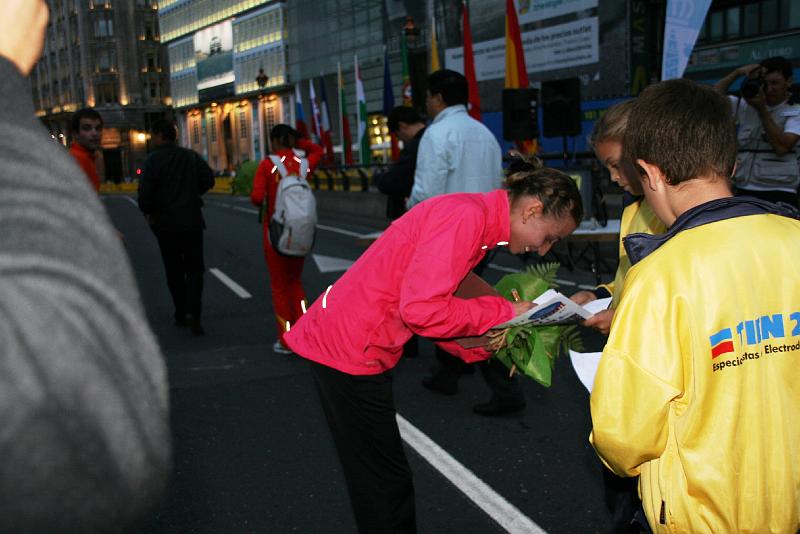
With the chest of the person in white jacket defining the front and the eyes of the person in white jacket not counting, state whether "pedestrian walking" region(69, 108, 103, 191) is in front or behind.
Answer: in front

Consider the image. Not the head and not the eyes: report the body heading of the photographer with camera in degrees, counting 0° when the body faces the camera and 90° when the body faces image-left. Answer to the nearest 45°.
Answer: approximately 45°

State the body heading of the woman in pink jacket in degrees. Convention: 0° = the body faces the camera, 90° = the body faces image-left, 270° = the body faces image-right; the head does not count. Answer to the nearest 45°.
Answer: approximately 270°

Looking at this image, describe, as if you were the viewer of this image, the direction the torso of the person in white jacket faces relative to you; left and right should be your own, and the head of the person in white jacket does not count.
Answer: facing away from the viewer and to the left of the viewer

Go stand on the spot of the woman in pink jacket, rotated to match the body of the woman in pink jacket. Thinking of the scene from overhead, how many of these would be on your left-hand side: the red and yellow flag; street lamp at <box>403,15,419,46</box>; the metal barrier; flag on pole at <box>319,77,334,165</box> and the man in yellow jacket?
4

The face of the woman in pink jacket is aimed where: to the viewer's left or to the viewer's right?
to the viewer's right

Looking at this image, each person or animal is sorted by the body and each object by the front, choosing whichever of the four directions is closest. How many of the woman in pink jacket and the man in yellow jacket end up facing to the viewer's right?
1
